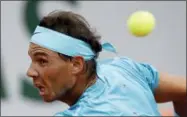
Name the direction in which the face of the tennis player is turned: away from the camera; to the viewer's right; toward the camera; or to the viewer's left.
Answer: to the viewer's left

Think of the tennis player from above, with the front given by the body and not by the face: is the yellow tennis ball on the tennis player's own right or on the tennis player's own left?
on the tennis player's own right

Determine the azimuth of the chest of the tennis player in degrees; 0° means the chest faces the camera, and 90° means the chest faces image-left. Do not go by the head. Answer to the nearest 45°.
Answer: approximately 90°
